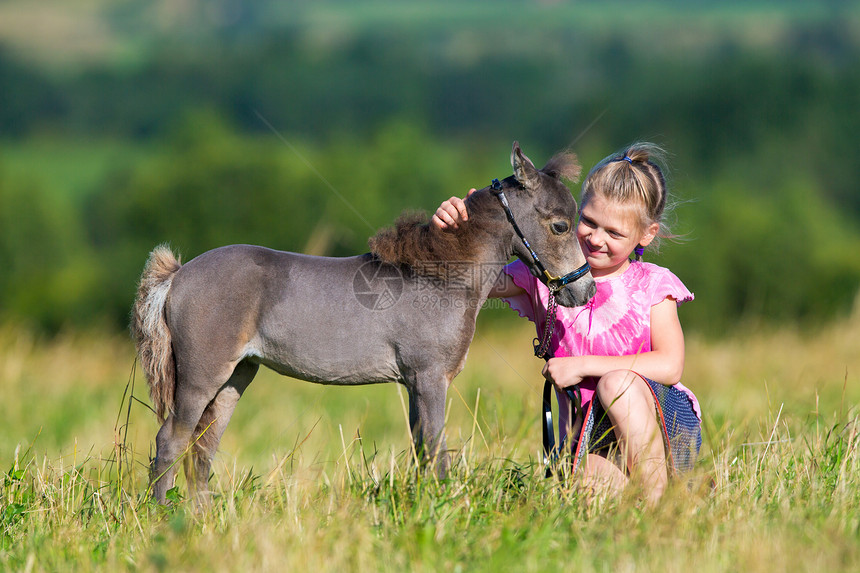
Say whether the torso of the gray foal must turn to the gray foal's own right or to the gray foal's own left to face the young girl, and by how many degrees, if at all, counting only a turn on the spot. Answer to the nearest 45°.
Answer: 0° — it already faces them

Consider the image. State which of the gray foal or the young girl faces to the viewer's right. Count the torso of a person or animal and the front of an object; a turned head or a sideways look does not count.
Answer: the gray foal

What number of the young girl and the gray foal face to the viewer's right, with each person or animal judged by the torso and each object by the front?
1

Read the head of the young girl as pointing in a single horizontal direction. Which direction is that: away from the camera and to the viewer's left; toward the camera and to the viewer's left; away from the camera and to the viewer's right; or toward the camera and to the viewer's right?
toward the camera and to the viewer's left

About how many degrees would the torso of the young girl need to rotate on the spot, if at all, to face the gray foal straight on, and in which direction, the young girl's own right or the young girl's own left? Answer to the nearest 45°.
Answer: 0° — they already face it

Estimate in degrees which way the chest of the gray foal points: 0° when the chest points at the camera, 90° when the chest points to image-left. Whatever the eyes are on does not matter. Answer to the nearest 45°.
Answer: approximately 270°

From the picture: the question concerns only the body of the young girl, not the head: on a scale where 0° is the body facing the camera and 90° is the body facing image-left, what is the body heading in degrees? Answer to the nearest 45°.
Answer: approximately 45°
